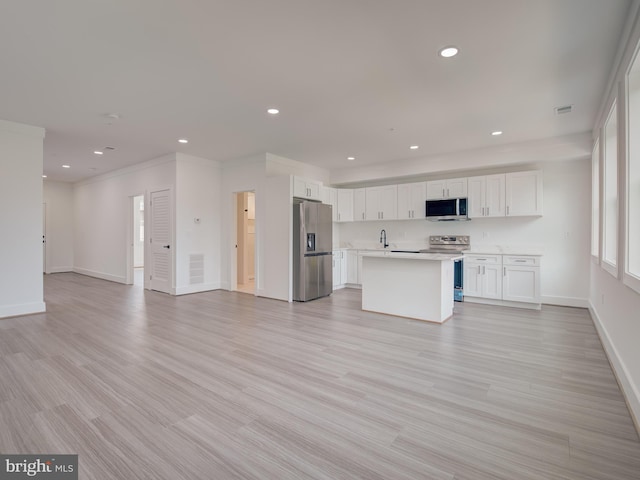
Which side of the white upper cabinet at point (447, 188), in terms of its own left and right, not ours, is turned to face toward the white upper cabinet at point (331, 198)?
right

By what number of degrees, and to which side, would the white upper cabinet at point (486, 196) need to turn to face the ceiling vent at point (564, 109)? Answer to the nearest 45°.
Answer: approximately 45° to its left

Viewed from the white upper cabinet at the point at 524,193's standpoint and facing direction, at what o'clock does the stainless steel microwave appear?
The stainless steel microwave is roughly at 3 o'clock from the white upper cabinet.

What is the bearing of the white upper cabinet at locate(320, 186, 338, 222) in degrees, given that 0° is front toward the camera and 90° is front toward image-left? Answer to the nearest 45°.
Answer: approximately 315°

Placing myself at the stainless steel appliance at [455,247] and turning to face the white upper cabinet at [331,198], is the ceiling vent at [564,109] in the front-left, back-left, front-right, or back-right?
back-left

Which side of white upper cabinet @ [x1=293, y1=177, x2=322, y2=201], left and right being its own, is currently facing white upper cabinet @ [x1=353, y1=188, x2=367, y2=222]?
left

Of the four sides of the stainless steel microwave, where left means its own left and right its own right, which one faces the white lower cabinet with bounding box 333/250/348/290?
right

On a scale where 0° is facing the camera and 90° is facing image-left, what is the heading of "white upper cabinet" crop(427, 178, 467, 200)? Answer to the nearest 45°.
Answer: approximately 0°

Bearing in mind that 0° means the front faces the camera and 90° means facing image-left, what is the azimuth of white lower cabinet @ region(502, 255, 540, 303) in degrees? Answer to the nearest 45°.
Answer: approximately 0°
